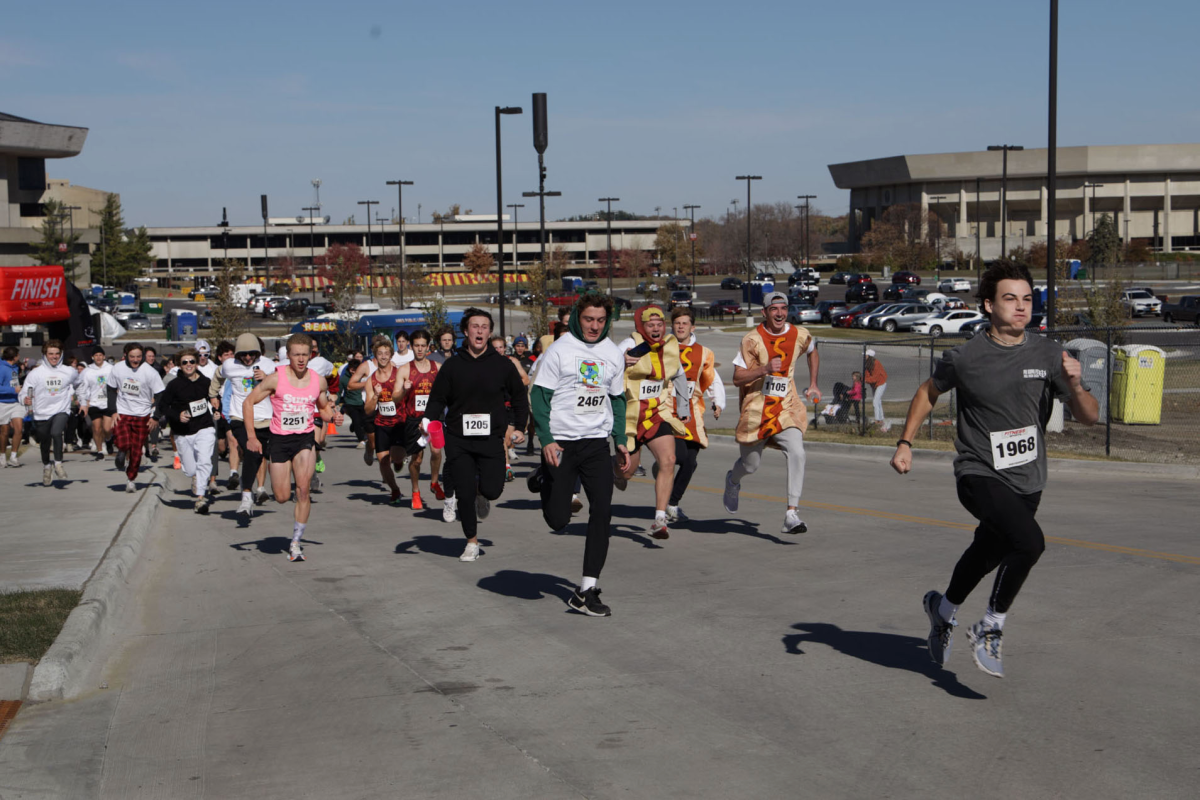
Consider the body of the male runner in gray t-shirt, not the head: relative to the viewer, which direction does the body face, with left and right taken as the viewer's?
facing the viewer and to the right of the viewer

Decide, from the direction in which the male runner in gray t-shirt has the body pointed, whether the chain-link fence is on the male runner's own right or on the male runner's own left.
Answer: on the male runner's own left
